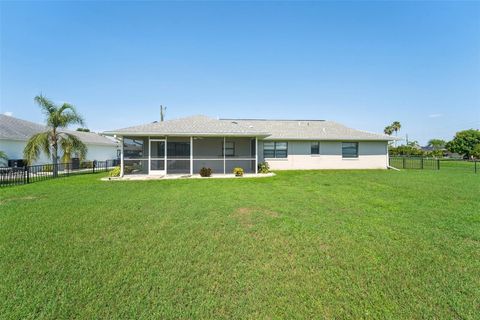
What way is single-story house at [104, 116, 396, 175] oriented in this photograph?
away from the camera

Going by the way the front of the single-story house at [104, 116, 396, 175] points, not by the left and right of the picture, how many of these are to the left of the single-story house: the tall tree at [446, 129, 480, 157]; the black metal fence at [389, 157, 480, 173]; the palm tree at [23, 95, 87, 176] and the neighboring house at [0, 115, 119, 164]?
2

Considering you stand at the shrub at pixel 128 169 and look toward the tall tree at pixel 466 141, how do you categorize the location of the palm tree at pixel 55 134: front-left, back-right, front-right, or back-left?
back-left

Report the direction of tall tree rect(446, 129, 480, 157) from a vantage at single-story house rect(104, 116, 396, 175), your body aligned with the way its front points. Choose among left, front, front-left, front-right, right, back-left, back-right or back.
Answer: front-right

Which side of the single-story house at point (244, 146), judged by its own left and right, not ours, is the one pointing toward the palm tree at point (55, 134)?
left

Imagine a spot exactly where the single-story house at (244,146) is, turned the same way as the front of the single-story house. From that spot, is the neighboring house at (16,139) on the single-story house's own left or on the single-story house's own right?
on the single-story house's own left

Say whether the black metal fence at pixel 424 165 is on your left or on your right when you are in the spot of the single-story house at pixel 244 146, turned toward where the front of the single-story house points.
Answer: on your right

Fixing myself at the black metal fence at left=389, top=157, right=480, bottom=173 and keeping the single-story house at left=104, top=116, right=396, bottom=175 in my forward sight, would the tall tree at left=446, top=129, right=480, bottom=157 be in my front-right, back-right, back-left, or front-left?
back-right
